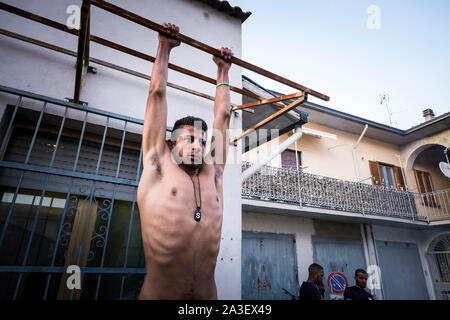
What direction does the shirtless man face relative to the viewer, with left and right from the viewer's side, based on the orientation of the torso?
facing the viewer and to the right of the viewer

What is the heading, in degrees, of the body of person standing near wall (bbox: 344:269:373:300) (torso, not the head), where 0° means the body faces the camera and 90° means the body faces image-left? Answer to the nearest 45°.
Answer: approximately 315°

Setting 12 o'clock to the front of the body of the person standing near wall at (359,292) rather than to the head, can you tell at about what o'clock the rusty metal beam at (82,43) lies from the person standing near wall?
The rusty metal beam is roughly at 2 o'clock from the person standing near wall.

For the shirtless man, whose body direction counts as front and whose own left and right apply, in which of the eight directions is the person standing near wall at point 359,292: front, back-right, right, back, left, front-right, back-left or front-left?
left

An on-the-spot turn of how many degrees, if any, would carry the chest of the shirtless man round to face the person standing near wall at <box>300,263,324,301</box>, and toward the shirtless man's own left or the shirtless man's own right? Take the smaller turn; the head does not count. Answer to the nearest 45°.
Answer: approximately 90° to the shirtless man's own left

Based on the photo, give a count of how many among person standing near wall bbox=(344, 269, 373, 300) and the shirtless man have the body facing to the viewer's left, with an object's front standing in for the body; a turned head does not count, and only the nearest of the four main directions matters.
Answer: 0

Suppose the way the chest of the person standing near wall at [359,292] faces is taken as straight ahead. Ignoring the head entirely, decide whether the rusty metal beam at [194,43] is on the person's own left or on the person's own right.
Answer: on the person's own right
